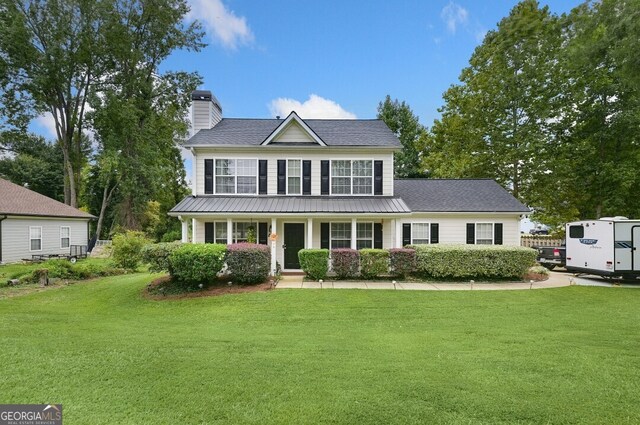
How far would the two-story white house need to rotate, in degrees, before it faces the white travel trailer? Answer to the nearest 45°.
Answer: approximately 90° to its left

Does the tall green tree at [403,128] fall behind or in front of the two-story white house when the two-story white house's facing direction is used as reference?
behind

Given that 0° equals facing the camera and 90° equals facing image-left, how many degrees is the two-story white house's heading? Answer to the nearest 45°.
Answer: approximately 0°

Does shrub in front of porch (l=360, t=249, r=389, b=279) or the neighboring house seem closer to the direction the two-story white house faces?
the shrub in front of porch

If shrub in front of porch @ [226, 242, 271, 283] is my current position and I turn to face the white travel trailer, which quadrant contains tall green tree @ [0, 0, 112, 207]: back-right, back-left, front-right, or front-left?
back-left

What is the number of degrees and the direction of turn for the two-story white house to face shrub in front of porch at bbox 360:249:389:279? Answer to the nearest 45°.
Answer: approximately 45° to its left
